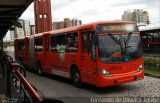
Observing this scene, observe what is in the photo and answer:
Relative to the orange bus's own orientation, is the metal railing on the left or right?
on its right

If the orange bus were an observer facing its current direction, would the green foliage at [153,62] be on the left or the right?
on its left
